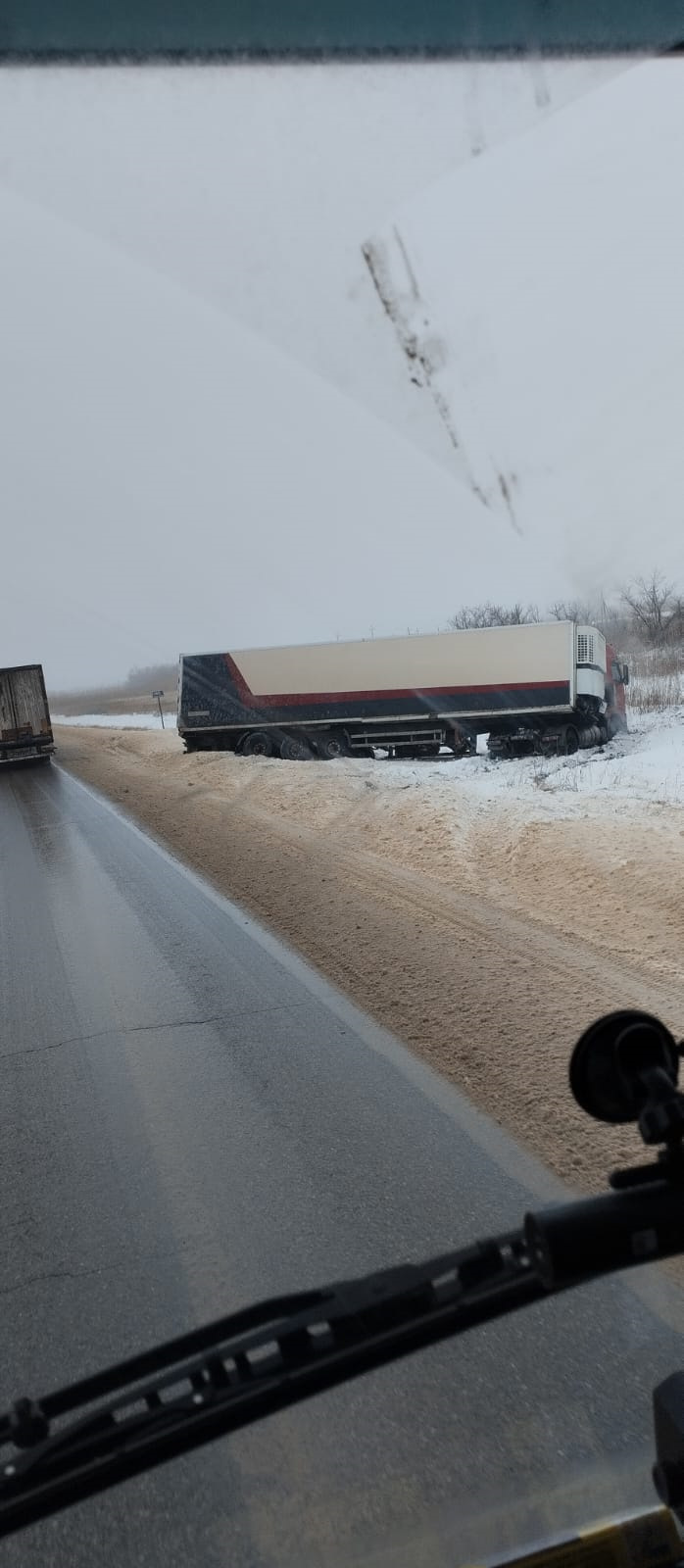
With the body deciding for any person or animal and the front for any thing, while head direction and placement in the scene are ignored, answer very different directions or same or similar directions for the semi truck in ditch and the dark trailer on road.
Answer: very different directions

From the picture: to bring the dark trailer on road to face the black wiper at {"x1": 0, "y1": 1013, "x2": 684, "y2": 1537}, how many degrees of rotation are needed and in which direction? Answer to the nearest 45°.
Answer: approximately 180°

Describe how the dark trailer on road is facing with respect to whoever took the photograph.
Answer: facing away from the viewer

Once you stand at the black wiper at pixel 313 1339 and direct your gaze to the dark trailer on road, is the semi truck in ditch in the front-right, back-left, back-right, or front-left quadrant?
front-right

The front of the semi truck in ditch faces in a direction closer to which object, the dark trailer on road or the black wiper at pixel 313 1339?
the black wiper

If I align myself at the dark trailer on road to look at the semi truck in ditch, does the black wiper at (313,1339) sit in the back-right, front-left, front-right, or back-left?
front-right

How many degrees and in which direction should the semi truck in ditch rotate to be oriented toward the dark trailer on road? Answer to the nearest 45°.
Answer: approximately 135° to its right

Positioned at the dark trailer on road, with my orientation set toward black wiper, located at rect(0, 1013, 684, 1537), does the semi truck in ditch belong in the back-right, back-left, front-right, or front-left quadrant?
front-left

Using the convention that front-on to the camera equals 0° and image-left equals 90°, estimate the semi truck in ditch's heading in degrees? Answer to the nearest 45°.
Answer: approximately 315°

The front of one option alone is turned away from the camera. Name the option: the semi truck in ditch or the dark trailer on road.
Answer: the dark trailer on road

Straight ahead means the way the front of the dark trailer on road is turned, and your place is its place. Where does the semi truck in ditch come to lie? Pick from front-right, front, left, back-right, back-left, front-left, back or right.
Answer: back-right

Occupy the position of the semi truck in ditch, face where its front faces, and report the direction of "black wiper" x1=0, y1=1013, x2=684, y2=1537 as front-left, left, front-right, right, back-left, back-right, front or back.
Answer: front-right
